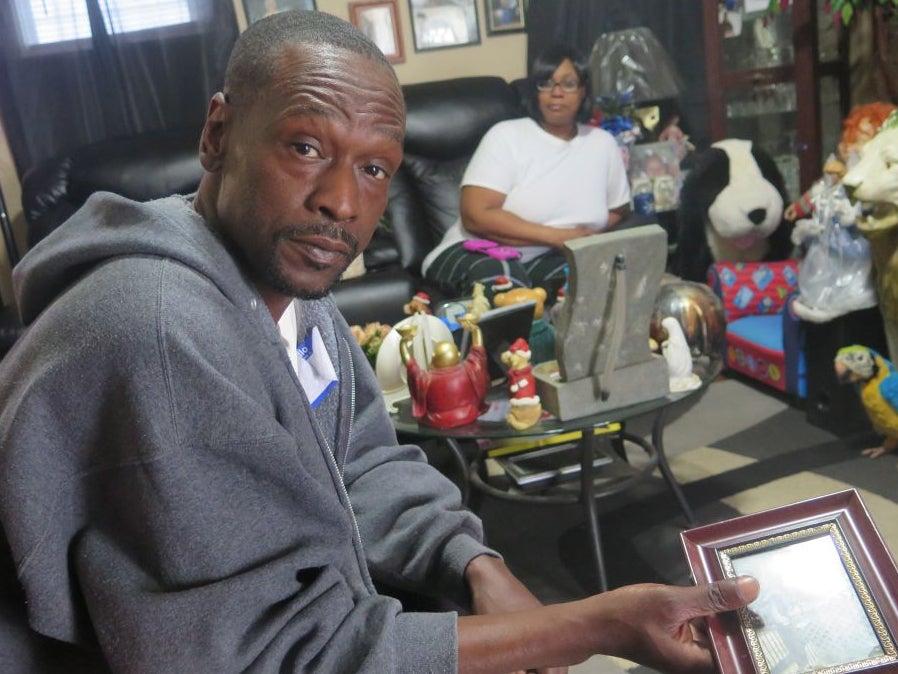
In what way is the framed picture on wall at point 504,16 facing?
toward the camera

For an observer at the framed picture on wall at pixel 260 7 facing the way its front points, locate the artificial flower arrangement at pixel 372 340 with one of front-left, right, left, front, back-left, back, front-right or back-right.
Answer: front

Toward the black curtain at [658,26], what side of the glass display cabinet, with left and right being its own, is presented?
right

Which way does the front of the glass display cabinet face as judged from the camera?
facing the viewer and to the left of the viewer

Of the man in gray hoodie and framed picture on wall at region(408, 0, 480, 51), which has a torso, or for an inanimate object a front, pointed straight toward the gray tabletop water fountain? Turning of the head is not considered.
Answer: the framed picture on wall

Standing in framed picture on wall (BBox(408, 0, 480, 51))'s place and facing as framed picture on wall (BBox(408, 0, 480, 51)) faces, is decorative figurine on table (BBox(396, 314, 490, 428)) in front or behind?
in front

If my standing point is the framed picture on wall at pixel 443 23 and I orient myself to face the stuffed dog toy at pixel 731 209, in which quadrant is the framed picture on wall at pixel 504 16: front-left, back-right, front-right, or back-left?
front-left

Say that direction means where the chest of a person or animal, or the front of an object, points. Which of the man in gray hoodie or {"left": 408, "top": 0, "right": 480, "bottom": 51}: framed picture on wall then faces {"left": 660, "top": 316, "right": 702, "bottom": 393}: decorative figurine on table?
the framed picture on wall

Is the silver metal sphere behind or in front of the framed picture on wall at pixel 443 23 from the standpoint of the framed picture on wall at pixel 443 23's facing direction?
in front

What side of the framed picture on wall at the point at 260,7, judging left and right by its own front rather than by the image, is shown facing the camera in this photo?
front
